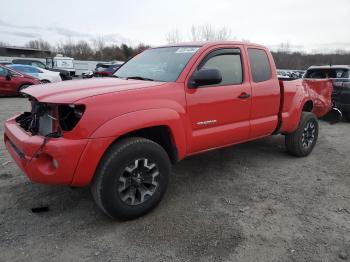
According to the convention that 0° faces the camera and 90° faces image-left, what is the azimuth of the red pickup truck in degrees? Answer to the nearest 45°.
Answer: approximately 45°

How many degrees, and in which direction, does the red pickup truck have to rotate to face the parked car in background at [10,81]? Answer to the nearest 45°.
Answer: approximately 90° to its right

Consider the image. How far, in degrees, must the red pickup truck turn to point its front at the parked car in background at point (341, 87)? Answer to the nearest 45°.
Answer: approximately 180°

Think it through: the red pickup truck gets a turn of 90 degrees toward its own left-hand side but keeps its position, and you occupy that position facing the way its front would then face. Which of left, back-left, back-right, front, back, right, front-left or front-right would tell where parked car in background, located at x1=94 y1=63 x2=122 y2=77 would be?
back-left
